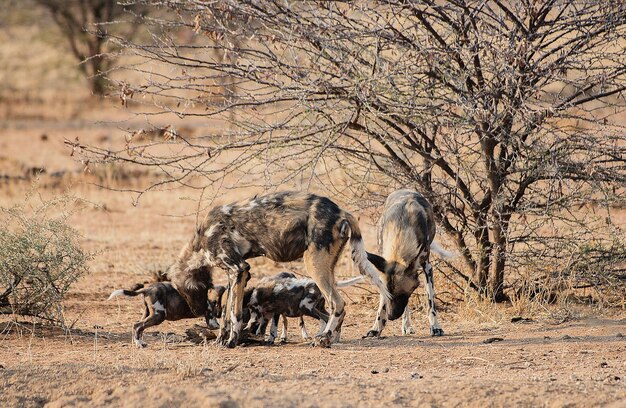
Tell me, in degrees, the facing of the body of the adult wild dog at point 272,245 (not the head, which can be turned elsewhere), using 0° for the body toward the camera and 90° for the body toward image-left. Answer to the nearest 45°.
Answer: approximately 90°

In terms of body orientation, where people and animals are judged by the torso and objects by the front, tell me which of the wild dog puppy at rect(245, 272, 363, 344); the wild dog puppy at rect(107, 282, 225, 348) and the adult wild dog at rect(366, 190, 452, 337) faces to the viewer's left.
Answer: the wild dog puppy at rect(245, 272, 363, 344)

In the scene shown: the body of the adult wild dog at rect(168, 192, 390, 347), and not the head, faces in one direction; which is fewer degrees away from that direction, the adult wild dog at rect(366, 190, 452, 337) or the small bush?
the small bush

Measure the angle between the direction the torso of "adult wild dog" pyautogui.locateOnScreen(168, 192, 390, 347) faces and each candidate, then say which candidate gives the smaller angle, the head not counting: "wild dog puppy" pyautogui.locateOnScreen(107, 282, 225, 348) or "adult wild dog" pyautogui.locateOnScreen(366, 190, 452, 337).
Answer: the wild dog puppy

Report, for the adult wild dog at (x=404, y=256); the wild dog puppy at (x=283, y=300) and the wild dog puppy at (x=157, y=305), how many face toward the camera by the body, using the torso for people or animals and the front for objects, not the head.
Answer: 1

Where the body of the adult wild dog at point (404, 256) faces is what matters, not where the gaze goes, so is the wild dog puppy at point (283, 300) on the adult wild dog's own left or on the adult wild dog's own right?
on the adult wild dog's own right

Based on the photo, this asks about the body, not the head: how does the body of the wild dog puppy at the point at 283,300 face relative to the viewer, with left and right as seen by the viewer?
facing to the left of the viewer

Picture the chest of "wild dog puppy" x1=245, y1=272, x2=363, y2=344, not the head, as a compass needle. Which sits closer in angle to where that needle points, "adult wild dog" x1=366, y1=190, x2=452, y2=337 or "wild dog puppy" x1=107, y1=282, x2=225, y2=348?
the wild dog puppy

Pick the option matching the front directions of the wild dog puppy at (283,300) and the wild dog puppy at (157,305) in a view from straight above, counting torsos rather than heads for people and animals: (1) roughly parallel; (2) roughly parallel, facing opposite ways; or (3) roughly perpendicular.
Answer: roughly parallel, facing opposite ways

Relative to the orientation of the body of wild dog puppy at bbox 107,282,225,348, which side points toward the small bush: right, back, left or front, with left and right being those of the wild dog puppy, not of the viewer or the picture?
back

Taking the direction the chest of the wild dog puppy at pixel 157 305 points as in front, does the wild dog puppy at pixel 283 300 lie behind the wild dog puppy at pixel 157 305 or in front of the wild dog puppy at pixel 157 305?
in front

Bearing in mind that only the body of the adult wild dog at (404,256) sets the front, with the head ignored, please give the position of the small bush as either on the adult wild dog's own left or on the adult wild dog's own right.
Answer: on the adult wild dog's own right

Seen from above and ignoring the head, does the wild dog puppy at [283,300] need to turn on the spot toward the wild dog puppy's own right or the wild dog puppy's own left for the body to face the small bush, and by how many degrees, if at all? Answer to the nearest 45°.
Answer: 0° — it already faces it

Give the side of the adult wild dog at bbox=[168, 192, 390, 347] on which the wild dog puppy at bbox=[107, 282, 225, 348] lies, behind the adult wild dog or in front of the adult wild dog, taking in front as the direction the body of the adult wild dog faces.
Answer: in front

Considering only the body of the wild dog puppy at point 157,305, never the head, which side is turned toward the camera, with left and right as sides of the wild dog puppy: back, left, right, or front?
right

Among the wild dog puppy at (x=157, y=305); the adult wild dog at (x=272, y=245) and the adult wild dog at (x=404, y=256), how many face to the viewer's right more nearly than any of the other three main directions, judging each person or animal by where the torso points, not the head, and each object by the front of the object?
1

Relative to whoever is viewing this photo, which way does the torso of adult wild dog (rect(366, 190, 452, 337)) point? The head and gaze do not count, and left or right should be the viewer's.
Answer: facing the viewer

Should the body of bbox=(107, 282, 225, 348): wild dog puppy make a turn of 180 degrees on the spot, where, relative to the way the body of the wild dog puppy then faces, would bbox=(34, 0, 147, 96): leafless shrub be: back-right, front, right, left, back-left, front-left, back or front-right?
right

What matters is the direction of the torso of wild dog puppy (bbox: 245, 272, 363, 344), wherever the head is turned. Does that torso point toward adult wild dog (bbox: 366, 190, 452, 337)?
no

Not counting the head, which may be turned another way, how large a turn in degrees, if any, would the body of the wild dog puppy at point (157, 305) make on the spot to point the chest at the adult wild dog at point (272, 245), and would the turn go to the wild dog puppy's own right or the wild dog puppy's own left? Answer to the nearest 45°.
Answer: approximately 45° to the wild dog puppy's own right
